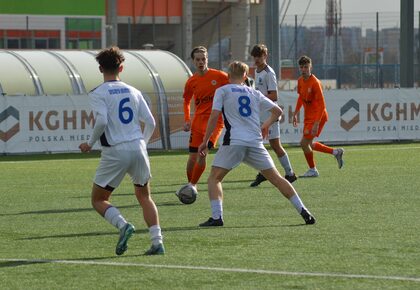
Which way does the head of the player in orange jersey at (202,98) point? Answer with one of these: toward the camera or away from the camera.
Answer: toward the camera

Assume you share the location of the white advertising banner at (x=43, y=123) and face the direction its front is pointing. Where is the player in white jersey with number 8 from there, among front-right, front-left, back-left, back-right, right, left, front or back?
front

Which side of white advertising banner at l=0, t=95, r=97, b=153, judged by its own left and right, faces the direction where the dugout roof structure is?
back

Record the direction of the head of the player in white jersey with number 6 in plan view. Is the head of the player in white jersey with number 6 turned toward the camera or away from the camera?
away from the camera

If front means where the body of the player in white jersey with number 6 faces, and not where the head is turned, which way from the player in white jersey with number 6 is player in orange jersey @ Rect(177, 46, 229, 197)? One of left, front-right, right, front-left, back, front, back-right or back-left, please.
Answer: front-right

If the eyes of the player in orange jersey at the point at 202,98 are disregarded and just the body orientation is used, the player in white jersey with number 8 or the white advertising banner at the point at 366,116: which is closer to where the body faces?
the player in white jersey with number 8

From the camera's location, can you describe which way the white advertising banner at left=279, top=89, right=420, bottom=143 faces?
facing the viewer

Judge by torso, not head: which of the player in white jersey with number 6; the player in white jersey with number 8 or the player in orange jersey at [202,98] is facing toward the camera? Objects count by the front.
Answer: the player in orange jersey

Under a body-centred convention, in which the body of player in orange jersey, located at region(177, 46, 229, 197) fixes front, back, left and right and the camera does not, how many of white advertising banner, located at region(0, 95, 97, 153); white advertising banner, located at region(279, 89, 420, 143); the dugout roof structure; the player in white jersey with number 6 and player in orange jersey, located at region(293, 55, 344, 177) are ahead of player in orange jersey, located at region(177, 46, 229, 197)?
1

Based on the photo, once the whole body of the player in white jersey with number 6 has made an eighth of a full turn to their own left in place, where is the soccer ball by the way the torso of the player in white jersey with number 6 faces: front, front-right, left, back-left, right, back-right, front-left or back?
right

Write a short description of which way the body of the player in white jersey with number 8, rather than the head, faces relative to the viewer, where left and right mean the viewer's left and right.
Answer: facing away from the viewer and to the left of the viewer

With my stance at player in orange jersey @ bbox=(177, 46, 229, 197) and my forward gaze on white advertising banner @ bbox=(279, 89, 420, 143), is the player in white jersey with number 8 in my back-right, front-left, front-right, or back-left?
back-right

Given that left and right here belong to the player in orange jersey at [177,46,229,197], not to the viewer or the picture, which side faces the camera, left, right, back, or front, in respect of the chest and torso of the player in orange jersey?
front

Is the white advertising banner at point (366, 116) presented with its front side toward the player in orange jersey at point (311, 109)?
yes

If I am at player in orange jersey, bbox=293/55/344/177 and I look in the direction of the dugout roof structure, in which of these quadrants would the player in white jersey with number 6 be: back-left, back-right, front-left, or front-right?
back-left
